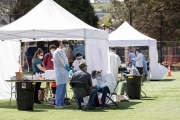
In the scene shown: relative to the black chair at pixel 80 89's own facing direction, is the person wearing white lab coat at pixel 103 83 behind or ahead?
ahead

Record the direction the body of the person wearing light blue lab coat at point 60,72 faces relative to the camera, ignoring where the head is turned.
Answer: to the viewer's right

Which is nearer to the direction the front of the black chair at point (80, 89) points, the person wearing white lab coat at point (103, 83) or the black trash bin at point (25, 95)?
the person wearing white lab coat

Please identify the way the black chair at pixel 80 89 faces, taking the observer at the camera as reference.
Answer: facing away from the viewer and to the right of the viewer

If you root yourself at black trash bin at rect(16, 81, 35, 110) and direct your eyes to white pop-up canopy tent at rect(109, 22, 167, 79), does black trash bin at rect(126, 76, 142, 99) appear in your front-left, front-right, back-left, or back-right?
front-right

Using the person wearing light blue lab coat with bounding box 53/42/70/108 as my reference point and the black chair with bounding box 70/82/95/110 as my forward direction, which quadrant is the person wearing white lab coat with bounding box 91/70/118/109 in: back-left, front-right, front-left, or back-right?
front-left
